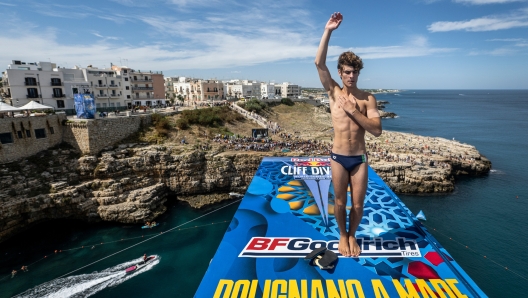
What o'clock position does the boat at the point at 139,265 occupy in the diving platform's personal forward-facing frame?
The boat is roughly at 4 o'clock from the diving platform.

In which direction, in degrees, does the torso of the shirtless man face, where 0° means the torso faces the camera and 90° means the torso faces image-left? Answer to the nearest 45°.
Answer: approximately 0°

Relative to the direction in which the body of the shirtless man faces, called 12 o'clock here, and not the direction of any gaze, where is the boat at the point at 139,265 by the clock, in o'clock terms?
The boat is roughly at 4 o'clock from the shirtless man.

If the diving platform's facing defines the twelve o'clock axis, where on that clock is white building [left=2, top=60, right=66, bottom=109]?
The white building is roughly at 4 o'clock from the diving platform.

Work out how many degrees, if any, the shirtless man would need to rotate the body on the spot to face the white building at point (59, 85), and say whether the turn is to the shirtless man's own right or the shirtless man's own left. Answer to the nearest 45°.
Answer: approximately 135° to the shirtless man's own right
